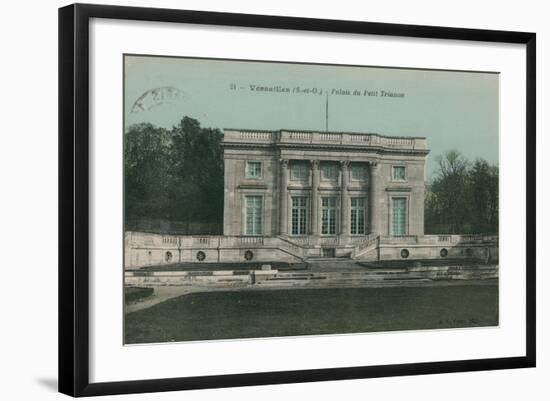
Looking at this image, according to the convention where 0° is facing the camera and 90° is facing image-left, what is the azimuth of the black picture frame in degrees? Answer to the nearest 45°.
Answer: approximately 315°
